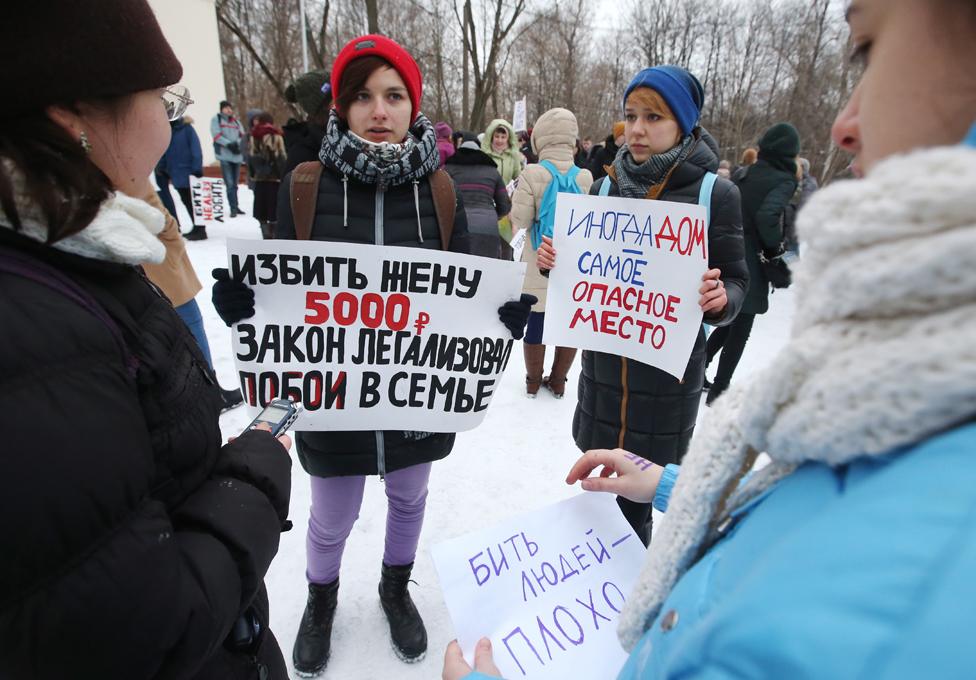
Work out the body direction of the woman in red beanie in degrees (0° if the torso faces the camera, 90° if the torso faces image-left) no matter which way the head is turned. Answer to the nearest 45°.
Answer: approximately 0°

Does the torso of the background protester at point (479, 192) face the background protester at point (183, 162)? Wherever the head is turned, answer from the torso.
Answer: no

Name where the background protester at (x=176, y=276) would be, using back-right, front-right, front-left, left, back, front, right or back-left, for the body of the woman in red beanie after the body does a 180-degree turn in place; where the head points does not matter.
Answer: front-left

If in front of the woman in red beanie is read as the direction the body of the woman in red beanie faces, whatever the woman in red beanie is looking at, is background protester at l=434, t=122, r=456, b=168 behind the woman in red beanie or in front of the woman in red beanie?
behind

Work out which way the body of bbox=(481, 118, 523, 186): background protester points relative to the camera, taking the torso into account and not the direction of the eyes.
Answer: toward the camera

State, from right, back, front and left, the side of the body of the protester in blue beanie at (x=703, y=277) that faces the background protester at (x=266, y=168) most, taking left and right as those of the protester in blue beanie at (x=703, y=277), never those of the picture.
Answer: right

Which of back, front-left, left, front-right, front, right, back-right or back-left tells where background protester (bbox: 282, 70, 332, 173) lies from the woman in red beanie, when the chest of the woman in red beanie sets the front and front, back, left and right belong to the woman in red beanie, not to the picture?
back

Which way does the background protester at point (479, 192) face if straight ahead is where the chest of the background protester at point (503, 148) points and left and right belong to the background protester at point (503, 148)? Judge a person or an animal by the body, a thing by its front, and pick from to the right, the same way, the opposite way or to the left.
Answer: the opposite way

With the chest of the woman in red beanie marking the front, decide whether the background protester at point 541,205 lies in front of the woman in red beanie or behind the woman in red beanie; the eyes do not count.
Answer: behind

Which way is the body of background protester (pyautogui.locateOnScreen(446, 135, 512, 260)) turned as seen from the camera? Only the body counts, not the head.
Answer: away from the camera

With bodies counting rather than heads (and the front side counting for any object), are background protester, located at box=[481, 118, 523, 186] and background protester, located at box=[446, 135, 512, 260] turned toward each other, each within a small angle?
yes

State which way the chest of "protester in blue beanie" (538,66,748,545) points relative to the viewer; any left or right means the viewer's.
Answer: facing the viewer and to the left of the viewer

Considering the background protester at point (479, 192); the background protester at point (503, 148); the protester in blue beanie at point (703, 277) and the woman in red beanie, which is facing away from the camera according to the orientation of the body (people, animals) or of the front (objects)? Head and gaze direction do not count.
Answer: the background protester at point (479, 192)

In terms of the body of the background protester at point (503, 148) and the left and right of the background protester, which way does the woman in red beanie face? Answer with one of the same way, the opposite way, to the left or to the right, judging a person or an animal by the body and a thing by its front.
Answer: the same way

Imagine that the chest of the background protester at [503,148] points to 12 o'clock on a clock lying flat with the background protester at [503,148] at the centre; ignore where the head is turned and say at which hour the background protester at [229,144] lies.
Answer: the background protester at [229,144] is roughly at 4 o'clock from the background protester at [503,148].

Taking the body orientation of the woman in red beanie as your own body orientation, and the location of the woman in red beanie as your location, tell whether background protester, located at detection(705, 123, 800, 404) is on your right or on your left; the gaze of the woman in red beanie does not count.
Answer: on your left

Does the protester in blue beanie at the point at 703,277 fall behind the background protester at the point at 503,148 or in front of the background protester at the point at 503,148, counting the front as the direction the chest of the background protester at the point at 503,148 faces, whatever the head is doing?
in front

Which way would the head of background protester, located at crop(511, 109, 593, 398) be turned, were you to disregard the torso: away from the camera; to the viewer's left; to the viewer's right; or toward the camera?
away from the camera
